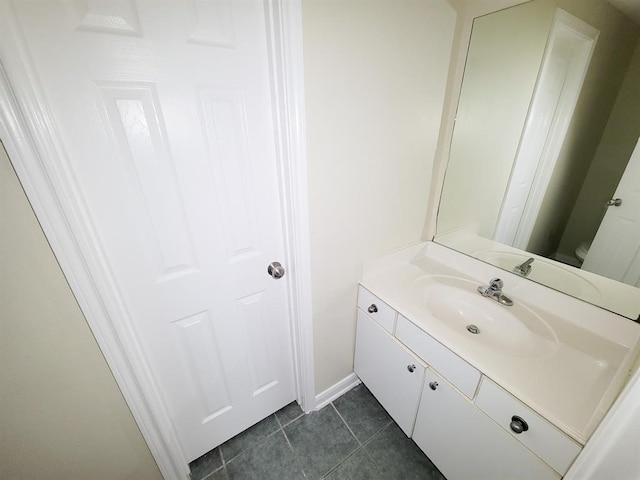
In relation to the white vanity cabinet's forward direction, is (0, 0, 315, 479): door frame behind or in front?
in front

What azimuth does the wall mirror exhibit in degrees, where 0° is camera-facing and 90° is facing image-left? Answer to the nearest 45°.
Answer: approximately 45°

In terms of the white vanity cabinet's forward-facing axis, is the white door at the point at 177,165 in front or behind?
in front

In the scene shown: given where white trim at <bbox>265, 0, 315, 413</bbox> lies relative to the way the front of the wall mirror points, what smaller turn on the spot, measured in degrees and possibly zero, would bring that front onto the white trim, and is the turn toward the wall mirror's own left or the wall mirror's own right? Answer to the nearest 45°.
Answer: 0° — it already faces it

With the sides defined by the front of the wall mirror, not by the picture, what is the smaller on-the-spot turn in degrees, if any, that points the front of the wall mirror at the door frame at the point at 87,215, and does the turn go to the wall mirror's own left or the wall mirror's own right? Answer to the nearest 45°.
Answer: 0° — it already faces it

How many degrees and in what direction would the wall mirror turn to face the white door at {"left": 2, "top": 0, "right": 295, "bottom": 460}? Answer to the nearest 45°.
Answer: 0° — it already faces it

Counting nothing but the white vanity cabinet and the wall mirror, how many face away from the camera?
0

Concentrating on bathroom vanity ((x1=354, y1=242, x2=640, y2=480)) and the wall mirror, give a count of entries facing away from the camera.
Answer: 0

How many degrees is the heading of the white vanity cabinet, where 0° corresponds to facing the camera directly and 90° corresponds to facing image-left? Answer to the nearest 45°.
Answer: approximately 45°
